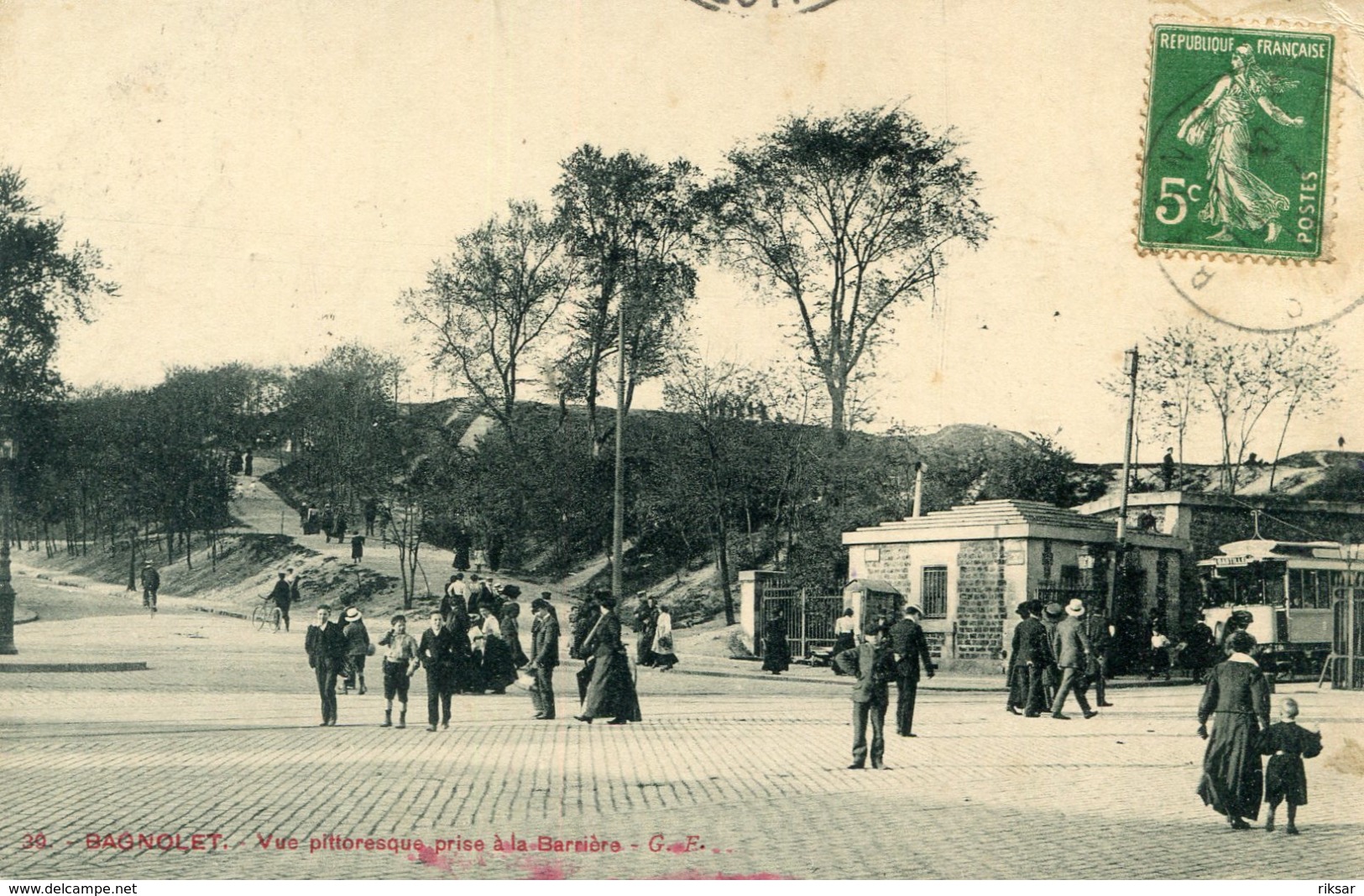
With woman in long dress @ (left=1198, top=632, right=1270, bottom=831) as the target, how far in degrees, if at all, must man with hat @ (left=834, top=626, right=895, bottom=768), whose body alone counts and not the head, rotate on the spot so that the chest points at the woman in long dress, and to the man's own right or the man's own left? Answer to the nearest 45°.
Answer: approximately 45° to the man's own left

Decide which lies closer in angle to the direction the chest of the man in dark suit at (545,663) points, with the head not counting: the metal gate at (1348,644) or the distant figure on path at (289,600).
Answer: the distant figure on path

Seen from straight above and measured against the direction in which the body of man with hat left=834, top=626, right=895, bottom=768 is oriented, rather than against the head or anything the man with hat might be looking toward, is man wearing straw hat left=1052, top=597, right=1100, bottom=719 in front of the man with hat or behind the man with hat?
behind

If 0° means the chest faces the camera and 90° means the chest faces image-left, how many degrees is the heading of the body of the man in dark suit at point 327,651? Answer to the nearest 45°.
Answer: approximately 0°

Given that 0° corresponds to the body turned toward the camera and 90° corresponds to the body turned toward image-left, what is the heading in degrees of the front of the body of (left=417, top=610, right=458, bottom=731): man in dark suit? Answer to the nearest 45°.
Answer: approximately 0°

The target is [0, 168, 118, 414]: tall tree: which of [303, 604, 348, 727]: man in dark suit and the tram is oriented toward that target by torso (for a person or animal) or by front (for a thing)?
the tram

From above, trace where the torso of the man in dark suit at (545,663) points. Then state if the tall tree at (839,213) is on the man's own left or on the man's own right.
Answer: on the man's own right
